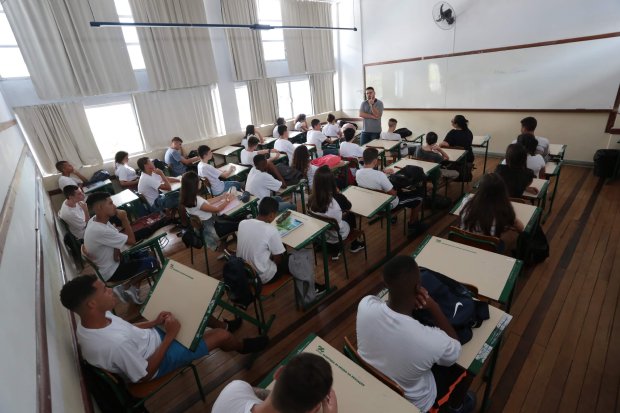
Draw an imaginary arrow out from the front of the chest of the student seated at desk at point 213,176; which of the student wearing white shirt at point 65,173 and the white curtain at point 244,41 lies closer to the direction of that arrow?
the white curtain

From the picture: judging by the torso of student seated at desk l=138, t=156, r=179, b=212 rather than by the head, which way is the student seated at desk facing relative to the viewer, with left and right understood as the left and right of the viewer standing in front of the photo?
facing to the right of the viewer

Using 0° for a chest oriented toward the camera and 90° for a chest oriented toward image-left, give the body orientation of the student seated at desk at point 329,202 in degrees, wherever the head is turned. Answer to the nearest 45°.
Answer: approximately 225°

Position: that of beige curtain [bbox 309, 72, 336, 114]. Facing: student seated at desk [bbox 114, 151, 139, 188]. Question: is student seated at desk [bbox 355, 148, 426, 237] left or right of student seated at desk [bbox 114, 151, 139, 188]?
left

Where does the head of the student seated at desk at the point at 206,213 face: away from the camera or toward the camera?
away from the camera

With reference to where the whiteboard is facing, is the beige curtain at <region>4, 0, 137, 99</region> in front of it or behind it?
in front

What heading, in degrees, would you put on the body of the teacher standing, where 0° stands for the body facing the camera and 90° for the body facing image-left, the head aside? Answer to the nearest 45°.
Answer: approximately 0°

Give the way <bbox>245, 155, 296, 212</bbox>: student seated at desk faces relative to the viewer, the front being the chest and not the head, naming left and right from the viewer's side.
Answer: facing away from the viewer and to the right of the viewer

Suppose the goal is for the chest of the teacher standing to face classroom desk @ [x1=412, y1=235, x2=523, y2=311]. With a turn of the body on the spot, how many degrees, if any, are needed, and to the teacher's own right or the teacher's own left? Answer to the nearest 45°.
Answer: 0° — they already face it

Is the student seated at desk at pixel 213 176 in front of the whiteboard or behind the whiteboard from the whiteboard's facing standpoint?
in front

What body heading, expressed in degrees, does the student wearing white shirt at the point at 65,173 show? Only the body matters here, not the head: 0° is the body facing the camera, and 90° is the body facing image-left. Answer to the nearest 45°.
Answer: approximately 270°

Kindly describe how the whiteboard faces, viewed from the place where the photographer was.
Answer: facing the viewer and to the left of the viewer

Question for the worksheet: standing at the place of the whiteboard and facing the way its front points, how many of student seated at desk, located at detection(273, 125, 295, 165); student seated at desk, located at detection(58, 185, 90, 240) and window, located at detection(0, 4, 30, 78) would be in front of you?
3

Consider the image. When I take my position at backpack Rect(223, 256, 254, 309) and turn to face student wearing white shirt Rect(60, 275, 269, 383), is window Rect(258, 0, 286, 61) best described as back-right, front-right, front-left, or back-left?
back-right

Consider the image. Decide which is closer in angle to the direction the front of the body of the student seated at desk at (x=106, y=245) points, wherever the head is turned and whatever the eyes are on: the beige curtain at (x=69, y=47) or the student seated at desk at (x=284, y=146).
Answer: the student seated at desk

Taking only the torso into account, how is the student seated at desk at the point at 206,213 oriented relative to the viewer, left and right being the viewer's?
facing away from the viewer and to the right of the viewer

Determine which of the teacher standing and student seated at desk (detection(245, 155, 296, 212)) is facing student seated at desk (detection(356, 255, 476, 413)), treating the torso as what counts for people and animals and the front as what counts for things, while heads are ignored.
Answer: the teacher standing

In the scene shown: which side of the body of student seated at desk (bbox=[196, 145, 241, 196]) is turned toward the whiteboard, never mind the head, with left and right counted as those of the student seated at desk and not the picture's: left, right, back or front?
front
